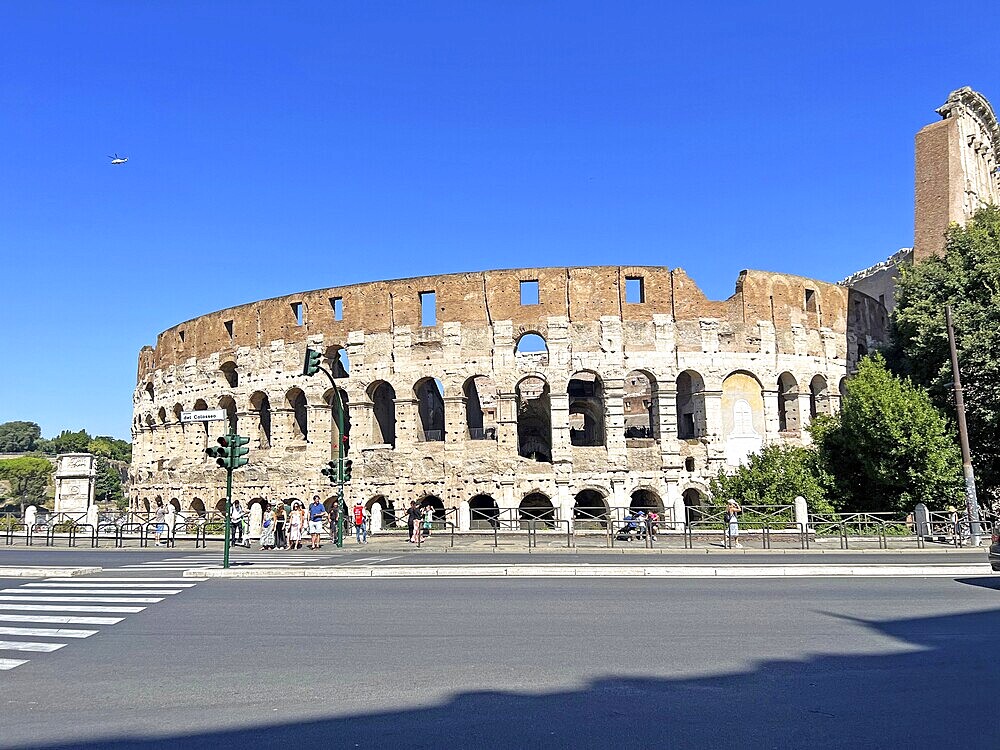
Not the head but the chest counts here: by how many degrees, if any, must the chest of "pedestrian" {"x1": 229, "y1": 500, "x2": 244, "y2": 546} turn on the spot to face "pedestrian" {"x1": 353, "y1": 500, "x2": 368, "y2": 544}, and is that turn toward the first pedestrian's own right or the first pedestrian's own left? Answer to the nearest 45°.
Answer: approximately 90° to the first pedestrian's own left

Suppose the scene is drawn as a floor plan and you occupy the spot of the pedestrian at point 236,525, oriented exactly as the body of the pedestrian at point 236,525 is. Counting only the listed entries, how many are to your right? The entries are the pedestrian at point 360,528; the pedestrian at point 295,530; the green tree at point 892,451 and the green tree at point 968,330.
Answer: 0

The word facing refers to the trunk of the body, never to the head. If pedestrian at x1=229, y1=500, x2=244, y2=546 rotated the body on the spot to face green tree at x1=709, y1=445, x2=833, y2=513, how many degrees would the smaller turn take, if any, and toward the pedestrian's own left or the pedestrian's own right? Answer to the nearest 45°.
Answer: approximately 90° to the pedestrian's own left

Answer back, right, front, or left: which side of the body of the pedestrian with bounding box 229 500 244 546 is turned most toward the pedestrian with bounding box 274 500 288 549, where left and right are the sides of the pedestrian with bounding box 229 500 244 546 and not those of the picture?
left

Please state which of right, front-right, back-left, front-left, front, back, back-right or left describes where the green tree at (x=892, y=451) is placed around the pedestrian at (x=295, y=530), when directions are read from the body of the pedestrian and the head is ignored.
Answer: left

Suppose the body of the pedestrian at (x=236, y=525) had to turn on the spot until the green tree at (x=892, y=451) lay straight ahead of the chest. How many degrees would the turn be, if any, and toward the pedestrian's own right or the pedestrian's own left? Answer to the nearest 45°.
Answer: approximately 90° to the pedestrian's own left

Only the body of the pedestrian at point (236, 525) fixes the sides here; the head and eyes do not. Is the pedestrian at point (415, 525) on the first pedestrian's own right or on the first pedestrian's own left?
on the first pedestrian's own left

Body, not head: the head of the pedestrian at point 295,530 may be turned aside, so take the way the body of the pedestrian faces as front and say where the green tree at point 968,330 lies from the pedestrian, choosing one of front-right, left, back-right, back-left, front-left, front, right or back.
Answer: left

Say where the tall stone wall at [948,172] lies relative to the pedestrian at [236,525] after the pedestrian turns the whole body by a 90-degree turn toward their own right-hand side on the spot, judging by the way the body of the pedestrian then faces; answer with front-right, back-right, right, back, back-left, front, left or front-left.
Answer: back

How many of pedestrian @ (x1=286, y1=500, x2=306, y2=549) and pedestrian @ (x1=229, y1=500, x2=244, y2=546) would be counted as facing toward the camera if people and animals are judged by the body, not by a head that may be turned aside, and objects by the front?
2

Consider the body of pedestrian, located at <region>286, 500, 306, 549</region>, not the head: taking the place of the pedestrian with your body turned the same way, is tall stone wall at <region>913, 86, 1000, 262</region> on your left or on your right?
on your left

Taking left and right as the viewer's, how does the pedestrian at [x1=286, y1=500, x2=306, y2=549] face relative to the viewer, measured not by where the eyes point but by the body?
facing the viewer

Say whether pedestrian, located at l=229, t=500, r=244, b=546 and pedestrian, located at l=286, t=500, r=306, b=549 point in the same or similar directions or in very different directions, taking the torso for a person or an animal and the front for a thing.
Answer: same or similar directions

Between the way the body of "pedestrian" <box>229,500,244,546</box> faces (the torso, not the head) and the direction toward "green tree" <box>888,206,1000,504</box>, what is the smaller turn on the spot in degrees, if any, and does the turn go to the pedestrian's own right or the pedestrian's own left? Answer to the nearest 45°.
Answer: approximately 90° to the pedestrian's own left

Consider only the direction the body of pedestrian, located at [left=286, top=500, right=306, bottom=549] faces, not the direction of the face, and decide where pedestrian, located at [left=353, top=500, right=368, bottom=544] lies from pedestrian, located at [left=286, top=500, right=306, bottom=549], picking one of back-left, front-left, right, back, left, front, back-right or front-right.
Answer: back-left
